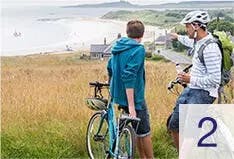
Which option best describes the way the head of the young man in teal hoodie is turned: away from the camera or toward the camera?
away from the camera

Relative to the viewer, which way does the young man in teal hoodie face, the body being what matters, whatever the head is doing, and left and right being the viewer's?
facing away from the viewer and to the right of the viewer
